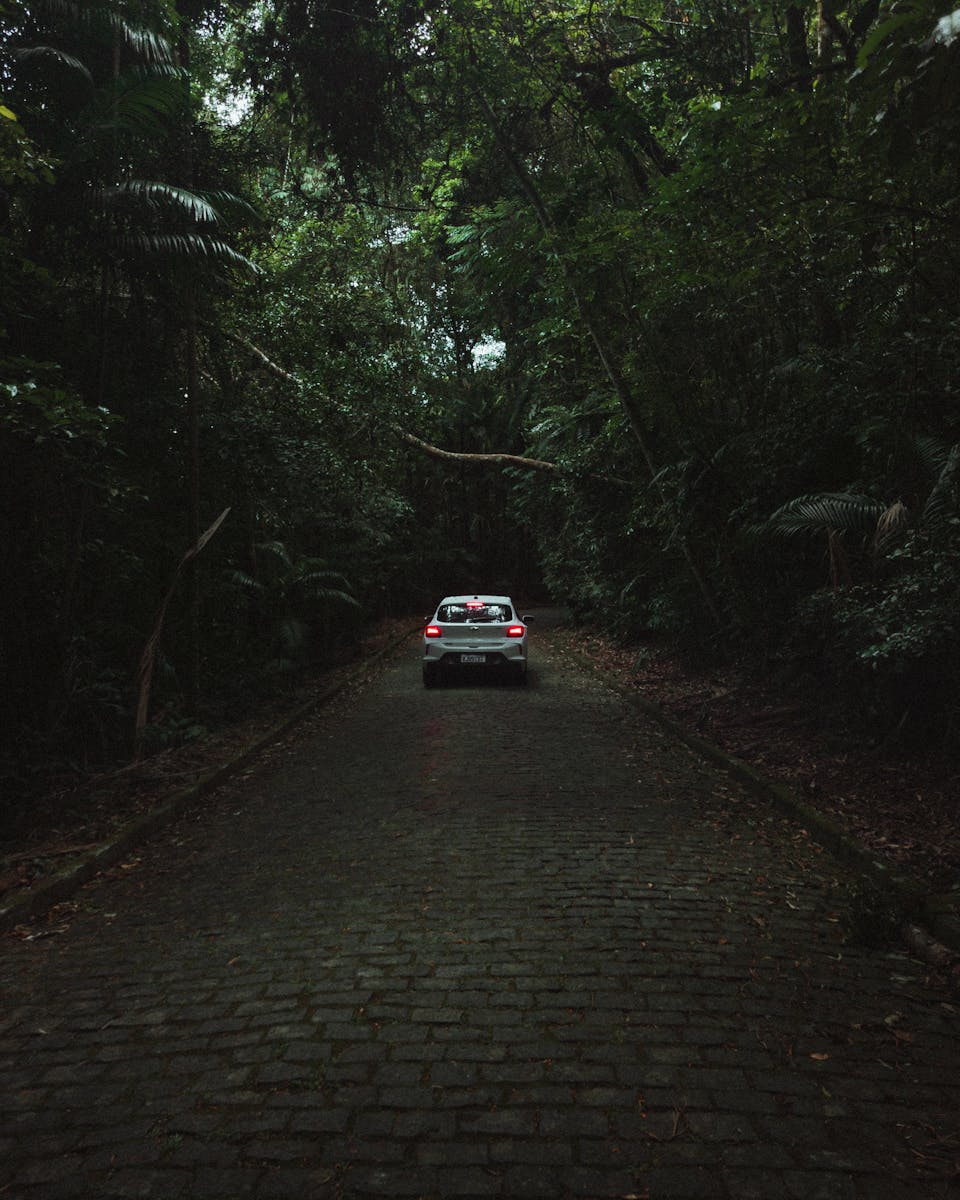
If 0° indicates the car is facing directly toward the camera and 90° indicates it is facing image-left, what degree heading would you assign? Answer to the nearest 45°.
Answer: approximately 180°
